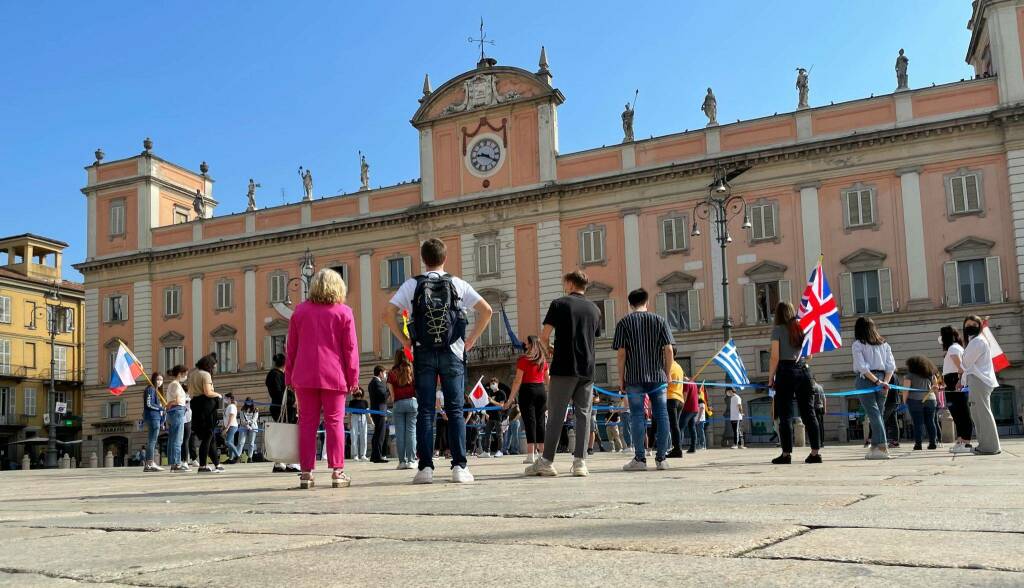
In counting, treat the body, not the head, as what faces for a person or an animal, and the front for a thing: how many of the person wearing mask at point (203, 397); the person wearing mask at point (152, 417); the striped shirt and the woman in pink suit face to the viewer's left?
0

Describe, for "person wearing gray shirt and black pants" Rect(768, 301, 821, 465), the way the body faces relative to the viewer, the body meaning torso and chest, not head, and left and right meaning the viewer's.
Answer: facing away from the viewer and to the left of the viewer

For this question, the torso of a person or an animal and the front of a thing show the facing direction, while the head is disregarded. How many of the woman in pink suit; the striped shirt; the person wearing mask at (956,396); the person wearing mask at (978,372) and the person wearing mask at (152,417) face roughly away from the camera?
2

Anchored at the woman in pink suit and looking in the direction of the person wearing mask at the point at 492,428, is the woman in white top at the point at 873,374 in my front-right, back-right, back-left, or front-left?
front-right

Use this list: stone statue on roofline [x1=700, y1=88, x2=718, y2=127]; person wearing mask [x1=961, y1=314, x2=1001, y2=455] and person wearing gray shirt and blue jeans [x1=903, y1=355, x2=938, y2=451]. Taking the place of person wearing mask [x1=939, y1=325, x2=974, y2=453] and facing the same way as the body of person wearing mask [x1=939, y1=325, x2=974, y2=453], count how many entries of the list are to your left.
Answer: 1

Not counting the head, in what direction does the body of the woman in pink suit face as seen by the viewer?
away from the camera

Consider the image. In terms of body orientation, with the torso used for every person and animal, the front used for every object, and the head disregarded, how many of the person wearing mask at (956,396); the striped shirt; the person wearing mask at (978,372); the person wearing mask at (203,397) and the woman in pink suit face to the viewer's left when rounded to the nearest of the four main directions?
2

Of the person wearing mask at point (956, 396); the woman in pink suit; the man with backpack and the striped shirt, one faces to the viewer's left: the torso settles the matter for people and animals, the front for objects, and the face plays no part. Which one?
the person wearing mask

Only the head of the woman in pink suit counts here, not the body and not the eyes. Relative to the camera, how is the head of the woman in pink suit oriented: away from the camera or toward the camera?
away from the camera

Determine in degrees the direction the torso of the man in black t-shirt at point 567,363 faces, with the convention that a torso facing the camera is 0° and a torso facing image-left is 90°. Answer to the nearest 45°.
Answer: approximately 135°

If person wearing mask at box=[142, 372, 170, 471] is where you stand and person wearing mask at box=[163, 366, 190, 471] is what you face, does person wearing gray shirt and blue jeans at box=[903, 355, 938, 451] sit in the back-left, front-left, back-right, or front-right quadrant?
front-left

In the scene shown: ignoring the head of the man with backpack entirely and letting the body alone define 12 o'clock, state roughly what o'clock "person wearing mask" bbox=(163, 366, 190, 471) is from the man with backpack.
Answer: The person wearing mask is roughly at 11 o'clock from the man with backpack.

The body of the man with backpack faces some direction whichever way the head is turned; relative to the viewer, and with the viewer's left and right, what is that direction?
facing away from the viewer

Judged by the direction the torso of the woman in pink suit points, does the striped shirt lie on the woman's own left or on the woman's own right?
on the woman's own right

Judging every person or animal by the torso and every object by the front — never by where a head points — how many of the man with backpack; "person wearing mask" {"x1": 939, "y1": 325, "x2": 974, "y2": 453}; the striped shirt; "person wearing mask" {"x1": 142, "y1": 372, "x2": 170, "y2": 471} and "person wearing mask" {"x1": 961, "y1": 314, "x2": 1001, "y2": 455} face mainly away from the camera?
2

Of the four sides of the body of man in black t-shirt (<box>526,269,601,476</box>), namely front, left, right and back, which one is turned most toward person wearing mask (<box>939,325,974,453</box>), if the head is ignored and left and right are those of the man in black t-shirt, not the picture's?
right

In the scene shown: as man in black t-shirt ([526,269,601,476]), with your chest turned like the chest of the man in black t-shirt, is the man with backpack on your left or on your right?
on your left

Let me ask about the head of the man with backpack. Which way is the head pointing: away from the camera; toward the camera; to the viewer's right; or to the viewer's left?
away from the camera

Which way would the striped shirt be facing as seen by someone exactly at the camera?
facing away from the viewer
